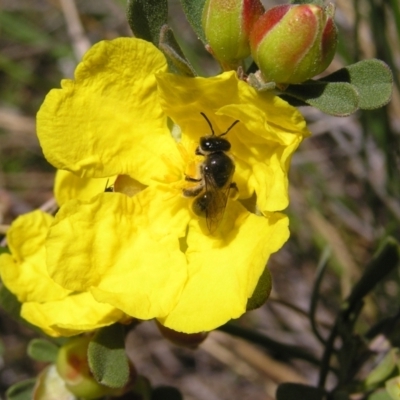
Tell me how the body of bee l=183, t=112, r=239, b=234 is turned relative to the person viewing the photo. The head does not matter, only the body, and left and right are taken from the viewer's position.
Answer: facing away from the viewer

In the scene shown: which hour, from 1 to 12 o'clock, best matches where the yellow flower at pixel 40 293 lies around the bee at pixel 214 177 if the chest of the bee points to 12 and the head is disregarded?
The yellow flower is roughly at 9 o'clock from the bee.
